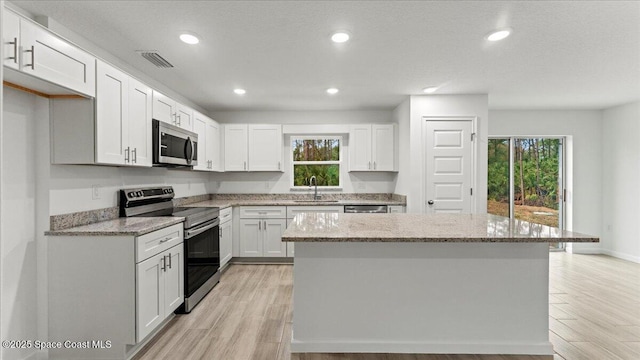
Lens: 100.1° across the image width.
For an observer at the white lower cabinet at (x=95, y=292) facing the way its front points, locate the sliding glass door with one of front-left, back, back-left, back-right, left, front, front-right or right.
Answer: front-left

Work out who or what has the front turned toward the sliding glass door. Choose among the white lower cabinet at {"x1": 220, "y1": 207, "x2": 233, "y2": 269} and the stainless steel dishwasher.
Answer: the white lower cabinet

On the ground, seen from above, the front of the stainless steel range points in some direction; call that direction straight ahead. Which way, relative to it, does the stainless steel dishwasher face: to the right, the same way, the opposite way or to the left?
to the right

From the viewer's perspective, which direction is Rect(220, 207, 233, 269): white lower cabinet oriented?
to the viewer's right

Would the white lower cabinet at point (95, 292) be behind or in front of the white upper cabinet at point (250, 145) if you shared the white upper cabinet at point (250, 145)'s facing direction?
in front

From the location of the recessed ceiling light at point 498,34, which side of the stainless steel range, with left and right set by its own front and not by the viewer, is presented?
front

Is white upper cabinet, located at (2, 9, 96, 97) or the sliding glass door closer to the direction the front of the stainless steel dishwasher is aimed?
the white upper cabinet

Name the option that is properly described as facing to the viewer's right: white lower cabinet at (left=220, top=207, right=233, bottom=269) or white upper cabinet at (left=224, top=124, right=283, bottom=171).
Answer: the white lower cabinet

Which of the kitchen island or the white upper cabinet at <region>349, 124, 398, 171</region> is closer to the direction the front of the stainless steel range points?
the kitchen island

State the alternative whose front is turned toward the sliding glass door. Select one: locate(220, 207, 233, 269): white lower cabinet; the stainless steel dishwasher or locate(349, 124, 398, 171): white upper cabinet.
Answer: the white lower cabinet

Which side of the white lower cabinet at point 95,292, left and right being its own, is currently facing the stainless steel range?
left

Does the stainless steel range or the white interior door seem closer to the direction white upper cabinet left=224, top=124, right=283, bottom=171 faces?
the stainless steel range

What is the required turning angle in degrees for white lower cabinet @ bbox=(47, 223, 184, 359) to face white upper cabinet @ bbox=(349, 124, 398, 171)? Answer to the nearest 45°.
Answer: approximately 45° to its left
